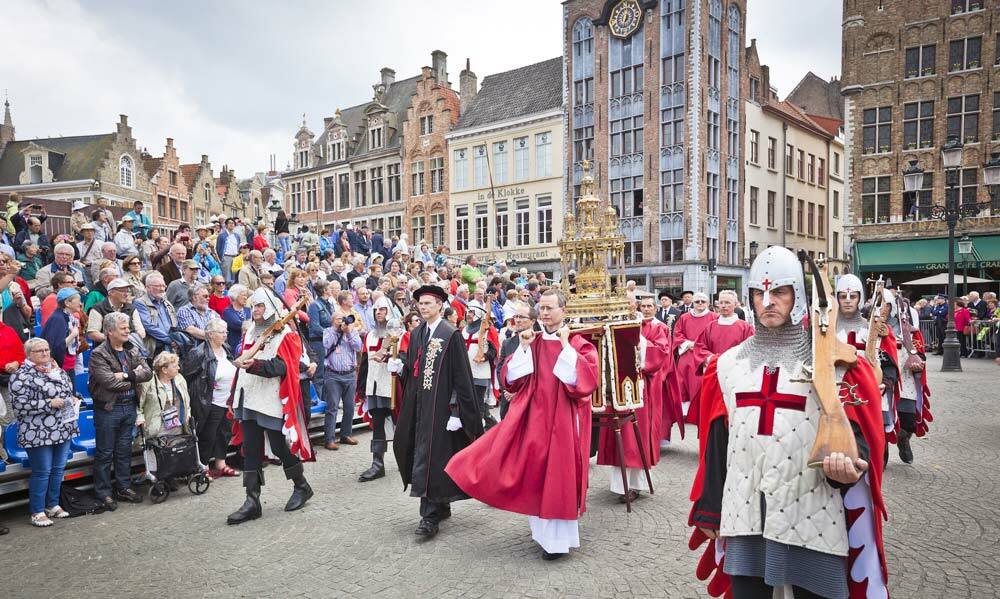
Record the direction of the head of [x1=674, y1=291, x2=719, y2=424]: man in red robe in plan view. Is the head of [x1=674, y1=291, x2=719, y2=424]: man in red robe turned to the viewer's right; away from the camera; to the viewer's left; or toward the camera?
toward the camera

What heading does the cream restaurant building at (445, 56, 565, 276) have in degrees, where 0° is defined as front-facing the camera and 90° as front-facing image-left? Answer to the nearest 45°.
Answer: approximately 45°

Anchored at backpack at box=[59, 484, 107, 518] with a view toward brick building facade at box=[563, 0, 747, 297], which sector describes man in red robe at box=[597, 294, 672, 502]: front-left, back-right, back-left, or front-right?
front-right

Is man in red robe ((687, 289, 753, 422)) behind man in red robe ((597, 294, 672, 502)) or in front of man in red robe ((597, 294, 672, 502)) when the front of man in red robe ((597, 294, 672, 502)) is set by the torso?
behind

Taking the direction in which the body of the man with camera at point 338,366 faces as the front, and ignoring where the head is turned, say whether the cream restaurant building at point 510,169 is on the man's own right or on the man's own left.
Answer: on the man's own left

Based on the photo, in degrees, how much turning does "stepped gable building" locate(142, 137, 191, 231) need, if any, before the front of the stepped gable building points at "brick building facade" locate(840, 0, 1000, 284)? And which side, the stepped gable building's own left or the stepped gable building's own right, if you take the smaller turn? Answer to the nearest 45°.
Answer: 0° — it already faces it

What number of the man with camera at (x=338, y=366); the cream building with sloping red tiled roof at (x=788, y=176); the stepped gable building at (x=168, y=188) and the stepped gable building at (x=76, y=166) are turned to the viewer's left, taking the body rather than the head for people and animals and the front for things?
0

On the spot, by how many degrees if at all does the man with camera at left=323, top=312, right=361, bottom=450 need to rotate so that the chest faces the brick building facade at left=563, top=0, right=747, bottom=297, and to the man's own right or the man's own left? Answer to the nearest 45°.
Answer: approximately 90° to the man's own left

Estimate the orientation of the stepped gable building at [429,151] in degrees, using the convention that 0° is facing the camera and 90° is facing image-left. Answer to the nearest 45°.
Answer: approximately 45°

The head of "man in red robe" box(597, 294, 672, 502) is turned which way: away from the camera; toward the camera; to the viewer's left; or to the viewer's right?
toward the camera

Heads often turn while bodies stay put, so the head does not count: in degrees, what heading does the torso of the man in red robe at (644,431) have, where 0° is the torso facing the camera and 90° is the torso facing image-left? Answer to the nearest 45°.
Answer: approximately 45°

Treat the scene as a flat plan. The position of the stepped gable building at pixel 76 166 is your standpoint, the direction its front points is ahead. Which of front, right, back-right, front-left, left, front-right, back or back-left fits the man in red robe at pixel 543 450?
front-right

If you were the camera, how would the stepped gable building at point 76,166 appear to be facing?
facing the viewer and to the right of the viewer

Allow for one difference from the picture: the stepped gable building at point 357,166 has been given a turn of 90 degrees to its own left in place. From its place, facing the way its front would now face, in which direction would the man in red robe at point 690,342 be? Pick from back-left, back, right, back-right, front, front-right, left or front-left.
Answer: front-right

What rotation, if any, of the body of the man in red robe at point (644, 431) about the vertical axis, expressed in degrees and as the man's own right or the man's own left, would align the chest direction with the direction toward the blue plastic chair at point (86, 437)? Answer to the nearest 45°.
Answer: approximately 45° to the man's own right

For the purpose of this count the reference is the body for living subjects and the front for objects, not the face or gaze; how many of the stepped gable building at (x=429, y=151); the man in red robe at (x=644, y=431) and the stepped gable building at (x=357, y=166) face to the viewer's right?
0
